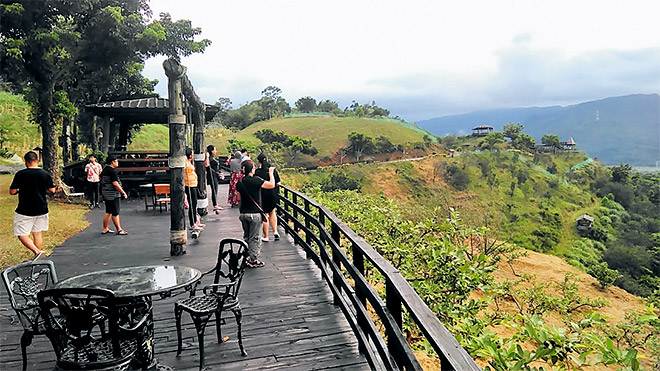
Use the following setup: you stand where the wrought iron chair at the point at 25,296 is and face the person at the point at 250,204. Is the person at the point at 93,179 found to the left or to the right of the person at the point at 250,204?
left

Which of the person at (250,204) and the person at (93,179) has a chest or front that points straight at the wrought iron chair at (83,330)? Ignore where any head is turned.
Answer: the person at (93,179)

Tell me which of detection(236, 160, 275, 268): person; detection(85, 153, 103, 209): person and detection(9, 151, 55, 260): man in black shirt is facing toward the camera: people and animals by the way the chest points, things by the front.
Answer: detection(85, 153, 103, 209): person

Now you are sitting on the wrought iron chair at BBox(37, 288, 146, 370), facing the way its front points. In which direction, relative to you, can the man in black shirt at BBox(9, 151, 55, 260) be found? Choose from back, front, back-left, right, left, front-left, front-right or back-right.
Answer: front-left

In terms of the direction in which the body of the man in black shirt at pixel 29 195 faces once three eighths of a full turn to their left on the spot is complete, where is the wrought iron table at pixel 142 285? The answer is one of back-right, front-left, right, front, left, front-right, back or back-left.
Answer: front-left
